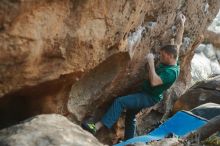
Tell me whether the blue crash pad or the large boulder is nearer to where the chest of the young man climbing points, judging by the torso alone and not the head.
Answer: the large boulder

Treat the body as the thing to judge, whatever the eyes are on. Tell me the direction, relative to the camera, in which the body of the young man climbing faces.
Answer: to the viewer's left

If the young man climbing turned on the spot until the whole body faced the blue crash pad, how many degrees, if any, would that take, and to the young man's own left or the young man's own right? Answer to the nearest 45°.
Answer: approximately 135° to the young man's own left
